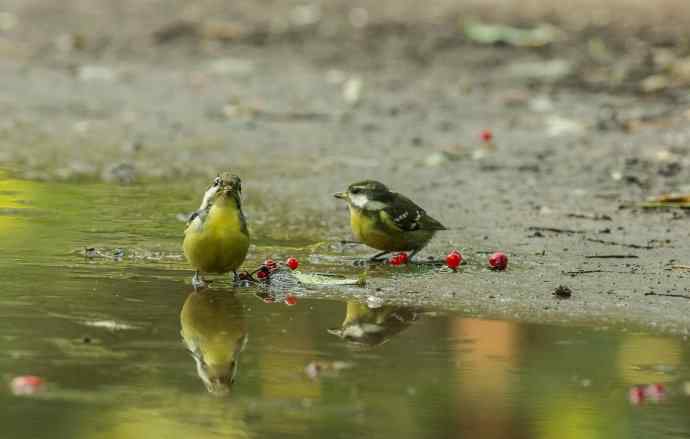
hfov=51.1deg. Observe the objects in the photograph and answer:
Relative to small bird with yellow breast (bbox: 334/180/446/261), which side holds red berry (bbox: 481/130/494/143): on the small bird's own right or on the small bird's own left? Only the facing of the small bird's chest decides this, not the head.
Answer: on the small bird's own right

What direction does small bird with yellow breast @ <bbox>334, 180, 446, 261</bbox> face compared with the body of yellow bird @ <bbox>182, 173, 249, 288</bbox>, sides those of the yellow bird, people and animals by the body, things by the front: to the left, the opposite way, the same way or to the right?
to the right

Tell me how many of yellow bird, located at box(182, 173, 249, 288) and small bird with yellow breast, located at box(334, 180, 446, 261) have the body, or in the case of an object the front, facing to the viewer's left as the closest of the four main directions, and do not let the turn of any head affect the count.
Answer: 1

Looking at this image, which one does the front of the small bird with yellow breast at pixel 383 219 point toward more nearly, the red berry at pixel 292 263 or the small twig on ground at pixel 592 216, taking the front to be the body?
the red berry

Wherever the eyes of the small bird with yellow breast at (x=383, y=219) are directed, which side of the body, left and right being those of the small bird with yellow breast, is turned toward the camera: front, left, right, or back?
left

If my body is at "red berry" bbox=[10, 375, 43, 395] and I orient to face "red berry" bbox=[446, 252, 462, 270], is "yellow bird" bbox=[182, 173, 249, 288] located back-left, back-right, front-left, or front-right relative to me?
front-left

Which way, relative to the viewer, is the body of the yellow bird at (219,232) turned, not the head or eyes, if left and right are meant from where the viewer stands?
facing the viewer

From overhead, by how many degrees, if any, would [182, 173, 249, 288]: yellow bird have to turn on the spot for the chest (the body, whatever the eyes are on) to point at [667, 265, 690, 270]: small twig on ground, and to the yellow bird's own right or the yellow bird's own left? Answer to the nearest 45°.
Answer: approximately 90° to the yellow bird's own left

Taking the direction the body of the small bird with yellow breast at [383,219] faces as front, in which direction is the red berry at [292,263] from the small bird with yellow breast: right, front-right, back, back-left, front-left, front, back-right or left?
front-left

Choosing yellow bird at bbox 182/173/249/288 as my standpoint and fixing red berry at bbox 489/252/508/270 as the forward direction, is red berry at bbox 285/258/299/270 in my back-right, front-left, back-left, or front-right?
front-left
